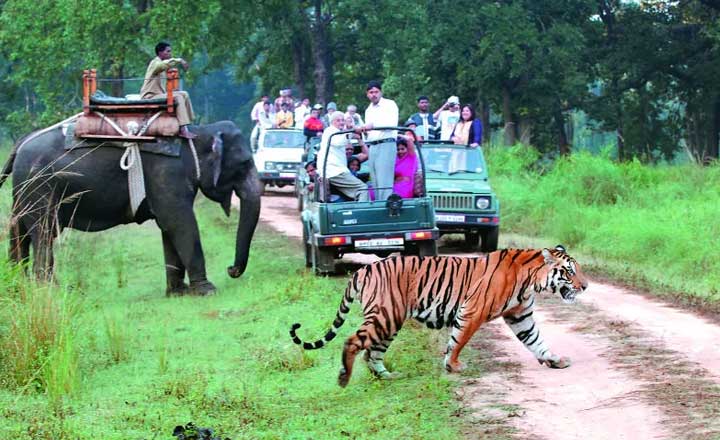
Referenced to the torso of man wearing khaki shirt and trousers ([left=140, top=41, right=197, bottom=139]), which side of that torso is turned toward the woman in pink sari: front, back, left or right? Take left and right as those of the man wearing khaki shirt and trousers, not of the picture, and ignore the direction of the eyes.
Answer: front

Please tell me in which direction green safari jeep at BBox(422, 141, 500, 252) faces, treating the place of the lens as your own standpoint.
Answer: facing the viewer

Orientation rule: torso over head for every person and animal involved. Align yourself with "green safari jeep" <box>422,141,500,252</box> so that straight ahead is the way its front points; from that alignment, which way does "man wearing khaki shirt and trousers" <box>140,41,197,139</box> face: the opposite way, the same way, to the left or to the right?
to the left

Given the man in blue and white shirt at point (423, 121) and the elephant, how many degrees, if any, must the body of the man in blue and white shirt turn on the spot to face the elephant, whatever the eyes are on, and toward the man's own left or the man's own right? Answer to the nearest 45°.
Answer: approximately 45° to the man's own right

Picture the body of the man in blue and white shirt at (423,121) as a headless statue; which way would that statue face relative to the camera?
toward the camera

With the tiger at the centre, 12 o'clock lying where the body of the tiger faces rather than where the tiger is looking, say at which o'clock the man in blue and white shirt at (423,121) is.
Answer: The man in blue and white shirt is roughly at 9 o'clock from the tiger.

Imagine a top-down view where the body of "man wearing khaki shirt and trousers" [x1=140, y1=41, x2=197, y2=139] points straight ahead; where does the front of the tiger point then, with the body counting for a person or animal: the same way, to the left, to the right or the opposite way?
the same way

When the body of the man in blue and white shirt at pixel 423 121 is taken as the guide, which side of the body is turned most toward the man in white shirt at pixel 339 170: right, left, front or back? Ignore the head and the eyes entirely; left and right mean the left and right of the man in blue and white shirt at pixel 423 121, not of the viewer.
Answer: front

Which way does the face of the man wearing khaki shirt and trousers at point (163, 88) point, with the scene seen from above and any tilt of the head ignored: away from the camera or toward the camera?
toward the camera

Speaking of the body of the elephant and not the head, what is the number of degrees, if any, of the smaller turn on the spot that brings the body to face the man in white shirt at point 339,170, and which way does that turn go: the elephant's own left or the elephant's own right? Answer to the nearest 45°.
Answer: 0° — it already faces them

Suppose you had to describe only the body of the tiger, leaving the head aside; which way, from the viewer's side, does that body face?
to the viewer's right

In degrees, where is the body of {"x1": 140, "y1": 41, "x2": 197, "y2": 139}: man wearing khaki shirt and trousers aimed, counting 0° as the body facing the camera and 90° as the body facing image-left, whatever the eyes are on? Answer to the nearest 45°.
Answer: approximately 270°

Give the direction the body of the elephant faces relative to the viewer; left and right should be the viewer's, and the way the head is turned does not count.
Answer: facing to the right of the viewer

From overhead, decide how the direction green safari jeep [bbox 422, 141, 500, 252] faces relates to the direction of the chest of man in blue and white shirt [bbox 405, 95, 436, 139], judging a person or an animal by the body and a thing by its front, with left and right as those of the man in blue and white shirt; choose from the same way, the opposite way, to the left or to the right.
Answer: the same way

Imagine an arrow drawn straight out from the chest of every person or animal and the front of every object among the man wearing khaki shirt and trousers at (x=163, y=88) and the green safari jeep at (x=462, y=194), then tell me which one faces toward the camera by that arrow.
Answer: the green safari jeep

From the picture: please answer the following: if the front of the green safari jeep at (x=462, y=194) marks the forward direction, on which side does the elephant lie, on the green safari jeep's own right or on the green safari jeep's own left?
on the green safari jeep's own right

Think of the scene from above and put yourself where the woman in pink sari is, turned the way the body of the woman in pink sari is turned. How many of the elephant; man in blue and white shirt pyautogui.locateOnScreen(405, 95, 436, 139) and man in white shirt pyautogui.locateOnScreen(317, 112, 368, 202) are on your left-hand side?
0
